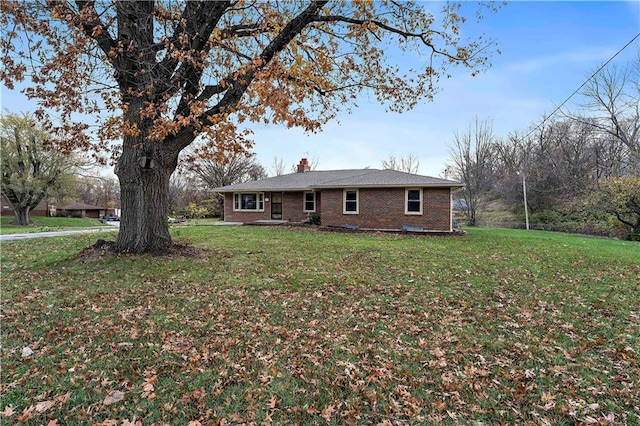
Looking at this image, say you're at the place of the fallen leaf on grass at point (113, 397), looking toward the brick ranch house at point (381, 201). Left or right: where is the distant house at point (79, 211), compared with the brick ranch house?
left

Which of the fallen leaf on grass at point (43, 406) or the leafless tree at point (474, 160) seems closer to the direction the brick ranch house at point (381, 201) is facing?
the fallen leaf on grass

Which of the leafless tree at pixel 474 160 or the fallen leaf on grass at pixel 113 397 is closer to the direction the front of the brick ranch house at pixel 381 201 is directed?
the fallen leaf on grass

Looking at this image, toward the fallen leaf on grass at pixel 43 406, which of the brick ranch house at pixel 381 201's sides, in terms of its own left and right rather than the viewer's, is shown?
front

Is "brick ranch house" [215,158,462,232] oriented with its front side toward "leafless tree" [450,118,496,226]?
no

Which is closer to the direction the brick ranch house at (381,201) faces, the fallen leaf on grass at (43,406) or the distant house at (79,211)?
the fallen leaf on grass

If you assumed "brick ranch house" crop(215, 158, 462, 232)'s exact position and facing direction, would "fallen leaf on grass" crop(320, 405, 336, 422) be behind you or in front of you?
in front

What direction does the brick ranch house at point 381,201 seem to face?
toward the camera

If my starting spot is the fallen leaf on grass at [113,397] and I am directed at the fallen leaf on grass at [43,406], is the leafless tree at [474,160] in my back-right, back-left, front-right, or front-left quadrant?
back-right

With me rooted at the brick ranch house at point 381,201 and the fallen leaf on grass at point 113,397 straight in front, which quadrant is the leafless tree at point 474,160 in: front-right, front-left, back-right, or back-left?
back-left

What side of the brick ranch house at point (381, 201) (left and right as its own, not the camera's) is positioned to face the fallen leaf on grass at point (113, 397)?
front

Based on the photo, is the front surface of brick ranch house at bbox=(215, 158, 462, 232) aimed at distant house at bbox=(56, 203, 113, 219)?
no
